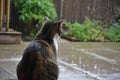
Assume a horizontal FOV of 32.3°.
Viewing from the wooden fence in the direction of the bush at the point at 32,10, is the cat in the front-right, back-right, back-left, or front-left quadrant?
front-left

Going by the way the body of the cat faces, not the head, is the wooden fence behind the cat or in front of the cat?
in front

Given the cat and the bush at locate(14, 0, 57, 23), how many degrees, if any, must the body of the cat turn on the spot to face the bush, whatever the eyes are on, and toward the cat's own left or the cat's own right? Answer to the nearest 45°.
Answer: approximately 45° to the cat's own left

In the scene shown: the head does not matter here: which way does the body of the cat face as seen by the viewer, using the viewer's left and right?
facing away from the viewer and to the right of the viewer

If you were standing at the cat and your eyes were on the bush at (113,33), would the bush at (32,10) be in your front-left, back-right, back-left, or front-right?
front-left

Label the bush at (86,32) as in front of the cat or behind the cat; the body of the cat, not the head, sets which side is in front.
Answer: in front
